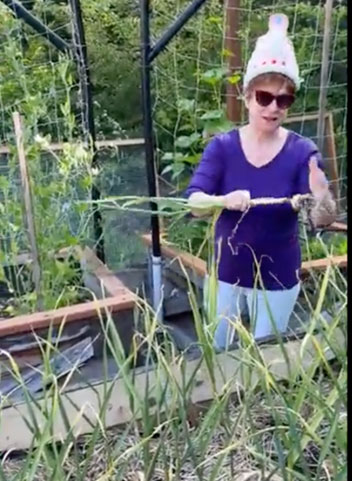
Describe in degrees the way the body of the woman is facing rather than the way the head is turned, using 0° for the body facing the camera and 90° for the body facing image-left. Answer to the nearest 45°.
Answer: approximately 0°

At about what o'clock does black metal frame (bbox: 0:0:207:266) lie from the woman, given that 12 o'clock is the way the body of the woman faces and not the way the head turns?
The black metal frame is roughly at 5 o'clock from the woman.

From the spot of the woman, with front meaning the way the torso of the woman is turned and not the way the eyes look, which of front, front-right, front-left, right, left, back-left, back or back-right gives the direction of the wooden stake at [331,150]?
back

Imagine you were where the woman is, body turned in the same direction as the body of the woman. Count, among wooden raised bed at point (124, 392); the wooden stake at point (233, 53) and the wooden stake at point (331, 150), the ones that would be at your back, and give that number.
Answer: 2

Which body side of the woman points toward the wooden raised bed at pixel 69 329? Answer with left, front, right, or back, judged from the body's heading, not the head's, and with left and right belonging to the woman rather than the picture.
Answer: right

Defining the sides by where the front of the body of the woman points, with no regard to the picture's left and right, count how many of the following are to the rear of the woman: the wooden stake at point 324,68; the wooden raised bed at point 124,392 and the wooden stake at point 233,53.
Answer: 2

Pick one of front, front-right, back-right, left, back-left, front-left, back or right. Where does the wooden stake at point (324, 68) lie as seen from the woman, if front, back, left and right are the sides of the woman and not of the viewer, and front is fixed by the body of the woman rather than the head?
back

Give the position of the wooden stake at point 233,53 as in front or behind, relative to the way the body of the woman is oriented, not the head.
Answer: behind

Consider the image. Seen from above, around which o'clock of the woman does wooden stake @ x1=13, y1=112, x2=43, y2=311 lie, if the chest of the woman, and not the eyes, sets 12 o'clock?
The wooden stake is roughly at 4 o'clock from the woman.

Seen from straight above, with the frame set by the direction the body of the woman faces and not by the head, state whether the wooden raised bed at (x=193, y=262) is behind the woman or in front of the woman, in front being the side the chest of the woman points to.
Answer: behind

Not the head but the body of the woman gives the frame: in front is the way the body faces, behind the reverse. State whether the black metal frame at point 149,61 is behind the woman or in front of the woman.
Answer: behind
